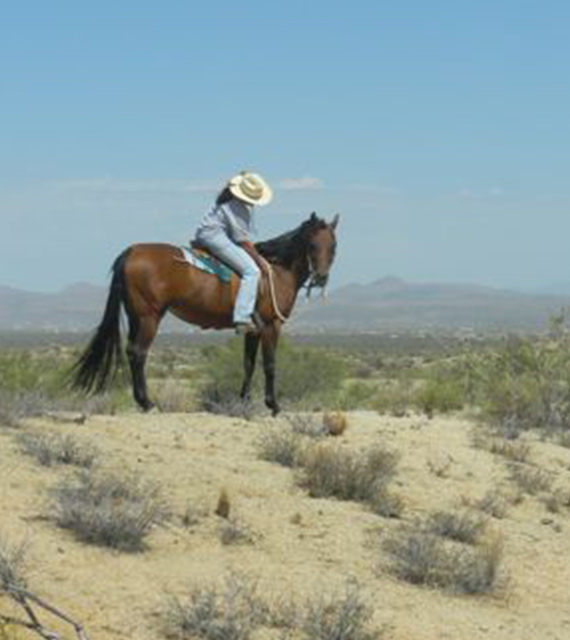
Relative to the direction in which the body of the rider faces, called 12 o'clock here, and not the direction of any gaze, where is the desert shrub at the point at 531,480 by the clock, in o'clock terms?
The desert shrub is roughly at 1 o'clock from the rider.

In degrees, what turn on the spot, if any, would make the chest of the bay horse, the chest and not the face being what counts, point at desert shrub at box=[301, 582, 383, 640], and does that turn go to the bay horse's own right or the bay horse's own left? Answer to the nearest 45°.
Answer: approximately 90° to the bay horse's own right

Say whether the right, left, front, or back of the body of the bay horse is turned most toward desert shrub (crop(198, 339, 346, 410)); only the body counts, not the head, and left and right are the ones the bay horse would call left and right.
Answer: left

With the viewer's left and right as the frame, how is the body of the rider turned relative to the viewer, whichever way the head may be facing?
facing to the right of the viewer

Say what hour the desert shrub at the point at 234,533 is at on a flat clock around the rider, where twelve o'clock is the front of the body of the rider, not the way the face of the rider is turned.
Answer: The desert shrub is roughly at 3 o'clock from the rider.

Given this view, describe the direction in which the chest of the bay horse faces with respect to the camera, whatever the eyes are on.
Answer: to the viewer's right

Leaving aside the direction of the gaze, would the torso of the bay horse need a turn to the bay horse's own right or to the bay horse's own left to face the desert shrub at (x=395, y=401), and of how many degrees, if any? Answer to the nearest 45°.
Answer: approximately 45° to the bay horse's own left

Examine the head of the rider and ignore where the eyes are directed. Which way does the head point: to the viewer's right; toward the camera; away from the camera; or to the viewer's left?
to the viewer's right

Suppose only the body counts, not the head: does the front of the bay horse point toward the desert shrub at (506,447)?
yes

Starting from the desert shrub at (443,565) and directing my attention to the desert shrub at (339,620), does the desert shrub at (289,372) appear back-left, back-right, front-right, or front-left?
back-right
